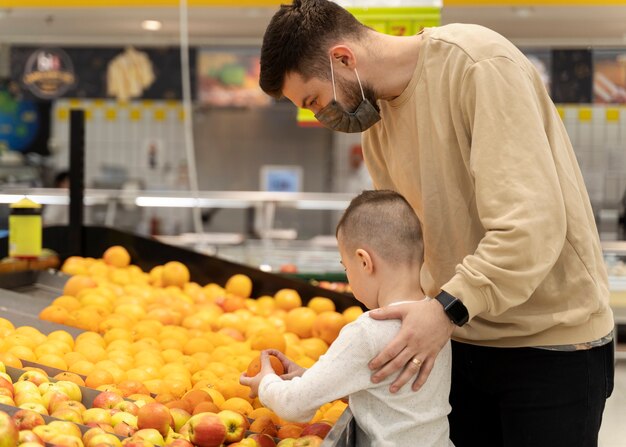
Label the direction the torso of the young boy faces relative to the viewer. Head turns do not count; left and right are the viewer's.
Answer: facing away from the viewer and to the left of the viewer

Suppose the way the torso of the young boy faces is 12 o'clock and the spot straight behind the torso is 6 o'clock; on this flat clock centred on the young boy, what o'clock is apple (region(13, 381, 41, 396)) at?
The apple is roughly at 11 o'clock from the young boy.

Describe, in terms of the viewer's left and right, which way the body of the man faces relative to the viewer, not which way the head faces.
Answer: facing to the left of the viewer

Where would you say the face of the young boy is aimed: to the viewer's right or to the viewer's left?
to the viewer's left

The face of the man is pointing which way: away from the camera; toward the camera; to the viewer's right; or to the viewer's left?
to the viewer's left

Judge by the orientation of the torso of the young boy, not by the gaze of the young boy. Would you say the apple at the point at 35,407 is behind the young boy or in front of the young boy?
in front

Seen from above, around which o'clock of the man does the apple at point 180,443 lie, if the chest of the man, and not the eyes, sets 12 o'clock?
The apple is roughly at 11 o'clock from the man.
